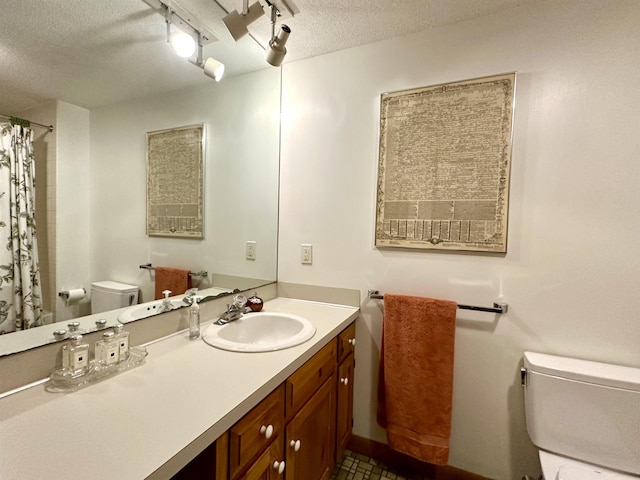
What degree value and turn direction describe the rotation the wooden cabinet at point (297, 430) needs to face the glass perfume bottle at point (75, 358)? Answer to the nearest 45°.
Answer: approximately 135° to its right

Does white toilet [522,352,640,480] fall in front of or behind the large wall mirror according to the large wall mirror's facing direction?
in front

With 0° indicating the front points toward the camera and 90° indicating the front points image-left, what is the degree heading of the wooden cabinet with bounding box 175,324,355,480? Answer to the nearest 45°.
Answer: approximately 315°

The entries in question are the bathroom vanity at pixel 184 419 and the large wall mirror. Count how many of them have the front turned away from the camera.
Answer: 0

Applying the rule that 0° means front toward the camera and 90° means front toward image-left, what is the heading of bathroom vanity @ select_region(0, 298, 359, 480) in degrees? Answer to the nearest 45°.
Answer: approximately 315°

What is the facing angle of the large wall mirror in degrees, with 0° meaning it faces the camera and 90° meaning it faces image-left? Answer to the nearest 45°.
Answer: approximately 315°
